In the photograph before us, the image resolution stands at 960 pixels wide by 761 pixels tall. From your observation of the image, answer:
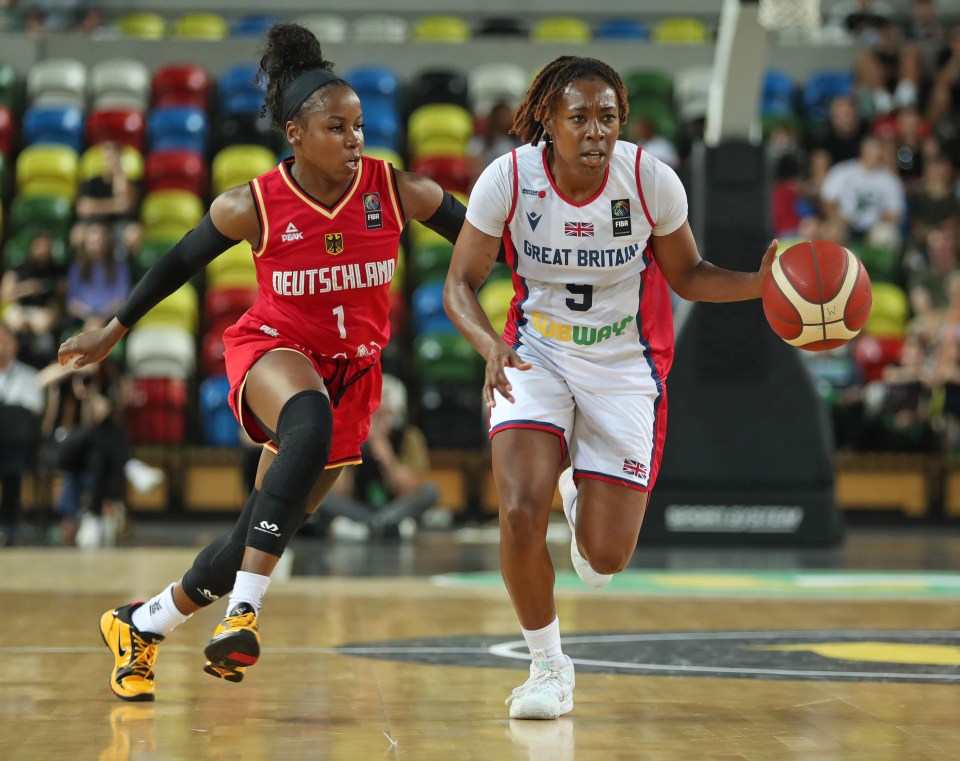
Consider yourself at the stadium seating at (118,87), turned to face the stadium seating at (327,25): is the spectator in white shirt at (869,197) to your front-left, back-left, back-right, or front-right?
front-right

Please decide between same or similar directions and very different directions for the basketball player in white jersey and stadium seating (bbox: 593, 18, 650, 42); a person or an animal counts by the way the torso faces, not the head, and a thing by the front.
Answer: same or similar directions

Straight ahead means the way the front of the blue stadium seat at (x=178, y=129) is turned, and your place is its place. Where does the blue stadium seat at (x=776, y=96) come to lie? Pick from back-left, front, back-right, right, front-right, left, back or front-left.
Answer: left

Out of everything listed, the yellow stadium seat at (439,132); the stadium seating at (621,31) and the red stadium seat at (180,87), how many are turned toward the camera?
3

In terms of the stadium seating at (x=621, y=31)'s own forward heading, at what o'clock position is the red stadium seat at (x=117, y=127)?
The red stadium seat is roughly at 2 o'clock from the stadium seating.

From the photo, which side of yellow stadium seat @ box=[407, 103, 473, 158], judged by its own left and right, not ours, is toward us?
front

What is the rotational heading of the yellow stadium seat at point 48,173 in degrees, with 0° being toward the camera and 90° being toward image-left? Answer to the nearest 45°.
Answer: approximately 0°

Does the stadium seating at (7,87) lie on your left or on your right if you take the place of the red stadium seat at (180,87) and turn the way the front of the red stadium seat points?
on your right

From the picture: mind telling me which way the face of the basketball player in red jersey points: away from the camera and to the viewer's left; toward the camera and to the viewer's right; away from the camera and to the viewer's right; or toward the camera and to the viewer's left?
toward the camera and to the viewer's right

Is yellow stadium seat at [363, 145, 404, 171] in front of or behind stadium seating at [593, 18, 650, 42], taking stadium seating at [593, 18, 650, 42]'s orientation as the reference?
in front

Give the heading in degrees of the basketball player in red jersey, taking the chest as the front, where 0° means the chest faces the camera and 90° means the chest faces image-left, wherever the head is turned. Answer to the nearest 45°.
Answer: approximately 315°

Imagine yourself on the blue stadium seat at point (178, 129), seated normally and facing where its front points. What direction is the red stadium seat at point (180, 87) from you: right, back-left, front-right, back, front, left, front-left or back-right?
back

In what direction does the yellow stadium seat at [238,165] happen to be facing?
toward the camera

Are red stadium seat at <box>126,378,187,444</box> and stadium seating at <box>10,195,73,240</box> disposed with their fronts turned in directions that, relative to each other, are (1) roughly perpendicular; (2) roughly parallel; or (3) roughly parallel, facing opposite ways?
roughly parallel

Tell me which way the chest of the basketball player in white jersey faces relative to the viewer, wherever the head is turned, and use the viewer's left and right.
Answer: facing the viewer

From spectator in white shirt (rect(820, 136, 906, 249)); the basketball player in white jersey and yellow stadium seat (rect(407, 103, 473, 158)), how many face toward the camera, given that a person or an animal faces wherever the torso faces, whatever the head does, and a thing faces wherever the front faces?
3

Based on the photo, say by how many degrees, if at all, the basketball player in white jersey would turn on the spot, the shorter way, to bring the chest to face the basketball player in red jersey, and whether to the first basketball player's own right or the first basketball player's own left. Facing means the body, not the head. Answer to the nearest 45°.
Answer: approximately 90° to the first basketball player's own right

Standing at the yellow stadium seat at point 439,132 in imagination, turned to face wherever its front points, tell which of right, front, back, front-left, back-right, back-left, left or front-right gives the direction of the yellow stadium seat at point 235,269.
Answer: front-right
